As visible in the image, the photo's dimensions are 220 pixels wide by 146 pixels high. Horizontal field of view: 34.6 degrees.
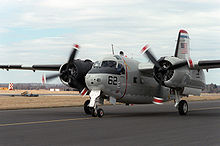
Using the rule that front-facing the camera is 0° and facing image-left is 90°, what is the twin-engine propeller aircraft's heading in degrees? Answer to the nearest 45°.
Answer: approximately 45°
